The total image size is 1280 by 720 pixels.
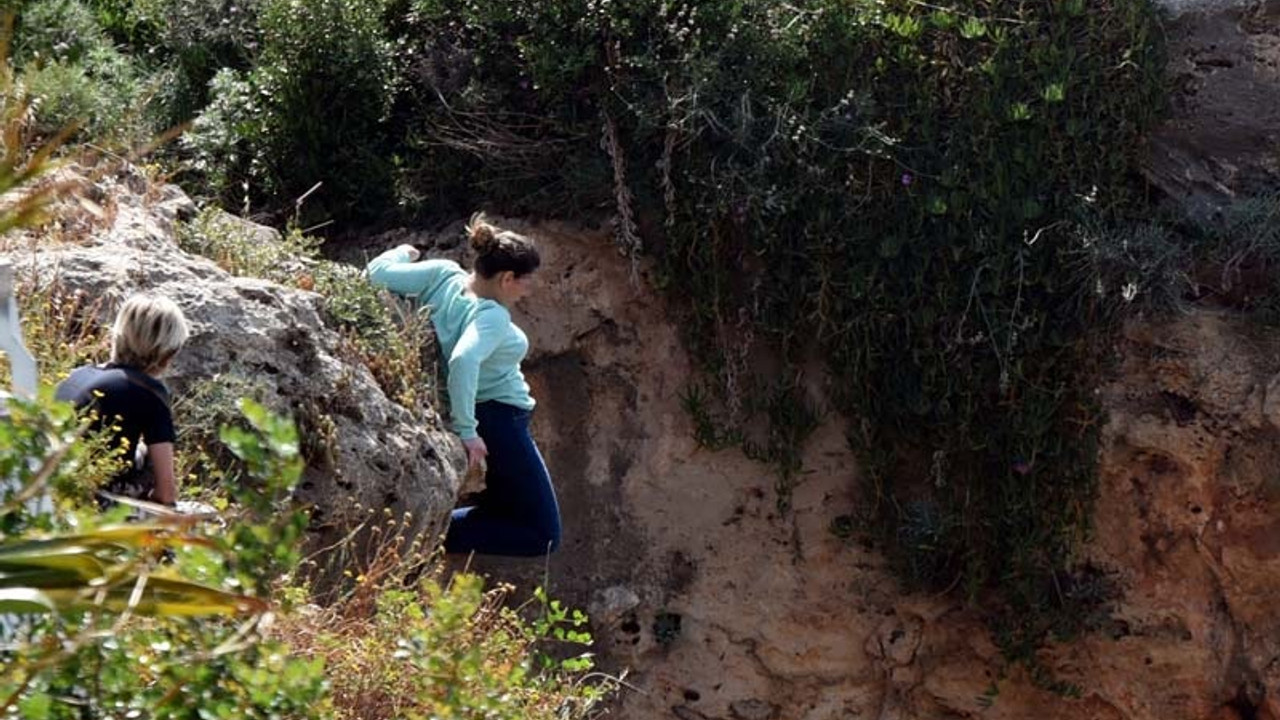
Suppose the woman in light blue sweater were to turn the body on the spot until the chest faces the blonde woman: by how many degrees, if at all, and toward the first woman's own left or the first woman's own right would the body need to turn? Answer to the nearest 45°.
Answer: approximately 135° to the first woman's own right

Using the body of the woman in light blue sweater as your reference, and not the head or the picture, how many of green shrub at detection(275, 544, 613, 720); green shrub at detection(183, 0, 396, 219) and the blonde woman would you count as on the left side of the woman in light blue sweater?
1

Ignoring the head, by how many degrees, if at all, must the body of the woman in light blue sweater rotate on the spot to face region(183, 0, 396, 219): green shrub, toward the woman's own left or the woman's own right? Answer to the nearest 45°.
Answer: approximately 90° to the woman's own left

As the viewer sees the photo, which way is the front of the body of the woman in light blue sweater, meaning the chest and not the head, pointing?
to the viewer's right

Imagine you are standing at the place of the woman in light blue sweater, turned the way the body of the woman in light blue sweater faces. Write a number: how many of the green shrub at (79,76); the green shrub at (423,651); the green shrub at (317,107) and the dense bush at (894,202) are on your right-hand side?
1

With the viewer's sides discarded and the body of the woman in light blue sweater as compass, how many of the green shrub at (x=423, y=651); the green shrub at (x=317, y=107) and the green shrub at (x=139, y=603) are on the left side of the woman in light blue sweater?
1

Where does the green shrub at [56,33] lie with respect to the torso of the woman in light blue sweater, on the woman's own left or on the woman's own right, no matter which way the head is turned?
on the woman's own left

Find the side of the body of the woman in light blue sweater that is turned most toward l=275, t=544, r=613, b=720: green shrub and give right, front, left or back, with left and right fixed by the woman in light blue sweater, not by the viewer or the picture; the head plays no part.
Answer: right

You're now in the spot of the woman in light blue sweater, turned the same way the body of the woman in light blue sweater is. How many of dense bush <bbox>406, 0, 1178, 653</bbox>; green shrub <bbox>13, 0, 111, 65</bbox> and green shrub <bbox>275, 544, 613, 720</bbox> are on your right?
1

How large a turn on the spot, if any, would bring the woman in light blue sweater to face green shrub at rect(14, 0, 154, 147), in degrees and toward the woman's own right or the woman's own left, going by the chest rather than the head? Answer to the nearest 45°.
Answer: approximately 135° to the woman's own left

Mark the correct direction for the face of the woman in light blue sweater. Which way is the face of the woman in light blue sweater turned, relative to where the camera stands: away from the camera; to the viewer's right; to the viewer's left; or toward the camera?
to the viewer's right

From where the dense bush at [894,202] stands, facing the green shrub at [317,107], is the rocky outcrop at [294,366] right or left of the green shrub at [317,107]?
left

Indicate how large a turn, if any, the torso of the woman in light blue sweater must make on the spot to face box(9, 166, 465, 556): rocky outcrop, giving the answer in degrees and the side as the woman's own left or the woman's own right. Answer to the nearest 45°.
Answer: approximately 180°
